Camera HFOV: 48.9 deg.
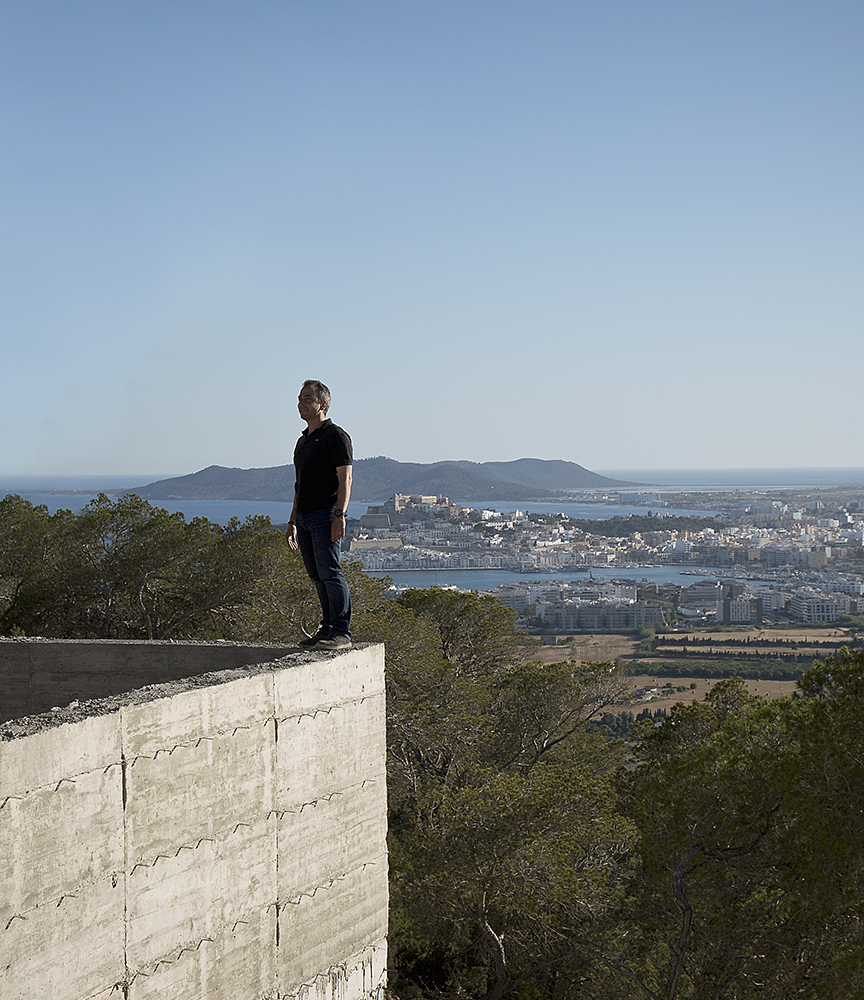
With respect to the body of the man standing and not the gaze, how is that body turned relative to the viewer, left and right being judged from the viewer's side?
facing the viewer and to the left of the viewer
